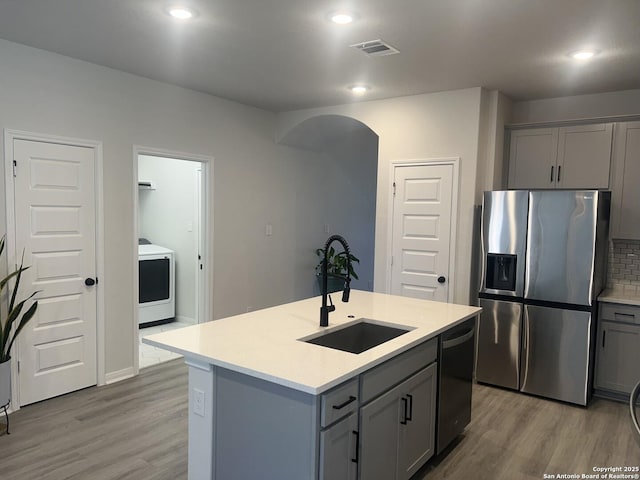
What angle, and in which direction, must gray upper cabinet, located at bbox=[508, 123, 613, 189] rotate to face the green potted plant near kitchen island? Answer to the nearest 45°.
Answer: approximately 45° to its right

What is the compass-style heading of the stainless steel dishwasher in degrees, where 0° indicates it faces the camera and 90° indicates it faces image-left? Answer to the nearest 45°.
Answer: approximately 315°

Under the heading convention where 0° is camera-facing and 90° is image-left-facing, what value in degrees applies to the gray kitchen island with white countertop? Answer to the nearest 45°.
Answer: approximately 315°

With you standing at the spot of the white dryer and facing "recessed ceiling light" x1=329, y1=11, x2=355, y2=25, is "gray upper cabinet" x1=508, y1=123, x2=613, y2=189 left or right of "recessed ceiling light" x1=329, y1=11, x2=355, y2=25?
left

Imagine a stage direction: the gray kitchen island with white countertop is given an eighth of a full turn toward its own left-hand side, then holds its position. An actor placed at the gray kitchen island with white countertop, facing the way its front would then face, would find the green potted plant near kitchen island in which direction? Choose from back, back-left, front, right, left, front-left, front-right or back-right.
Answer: left

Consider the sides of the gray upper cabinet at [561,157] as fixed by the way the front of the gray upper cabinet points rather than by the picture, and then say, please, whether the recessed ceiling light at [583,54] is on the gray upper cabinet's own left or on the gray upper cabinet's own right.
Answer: on the gray upper cabinet's own left

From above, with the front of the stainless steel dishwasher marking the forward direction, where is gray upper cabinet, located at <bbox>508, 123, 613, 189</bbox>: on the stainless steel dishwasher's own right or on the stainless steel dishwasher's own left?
on the stainless steel dishwasher's own left
